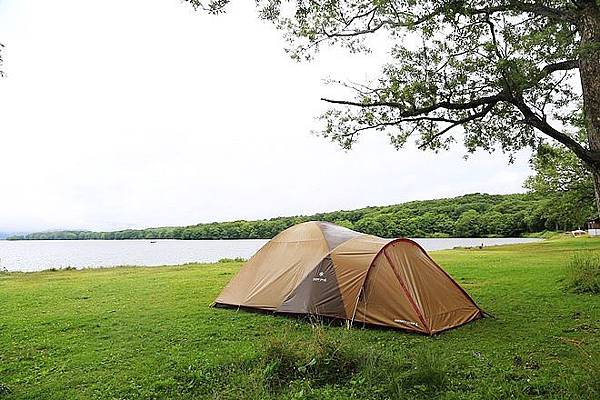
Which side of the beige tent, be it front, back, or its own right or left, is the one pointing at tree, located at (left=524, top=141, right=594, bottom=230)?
left

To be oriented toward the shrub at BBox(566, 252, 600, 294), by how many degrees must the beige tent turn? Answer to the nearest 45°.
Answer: approximately 90° to its left

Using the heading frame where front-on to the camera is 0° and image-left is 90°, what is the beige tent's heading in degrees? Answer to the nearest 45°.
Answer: approximately 315°
